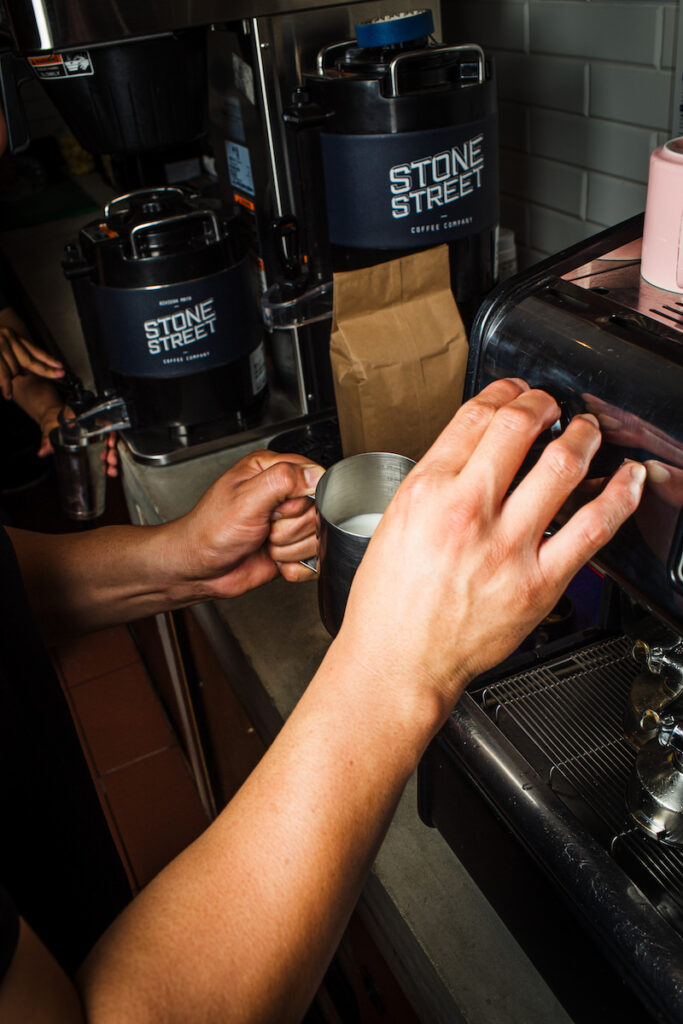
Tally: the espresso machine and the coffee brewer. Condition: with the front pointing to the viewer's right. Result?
0

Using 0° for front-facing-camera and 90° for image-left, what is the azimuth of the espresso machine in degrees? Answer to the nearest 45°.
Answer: approximately 45°

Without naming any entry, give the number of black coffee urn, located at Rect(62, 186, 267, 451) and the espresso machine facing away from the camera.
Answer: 0

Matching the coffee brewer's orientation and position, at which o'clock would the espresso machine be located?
The espresso machine is roughly at 10 o'clock from the coffee brewer.

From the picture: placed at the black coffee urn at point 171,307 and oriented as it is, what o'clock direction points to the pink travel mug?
The pink travel mug is roughly at 8 o'clock from the black coffee urn.

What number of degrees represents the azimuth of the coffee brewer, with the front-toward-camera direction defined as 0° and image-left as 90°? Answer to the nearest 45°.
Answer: approximately 45°

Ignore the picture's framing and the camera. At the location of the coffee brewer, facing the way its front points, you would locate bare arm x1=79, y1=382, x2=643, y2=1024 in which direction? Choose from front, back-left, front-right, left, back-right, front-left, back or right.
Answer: front-left
